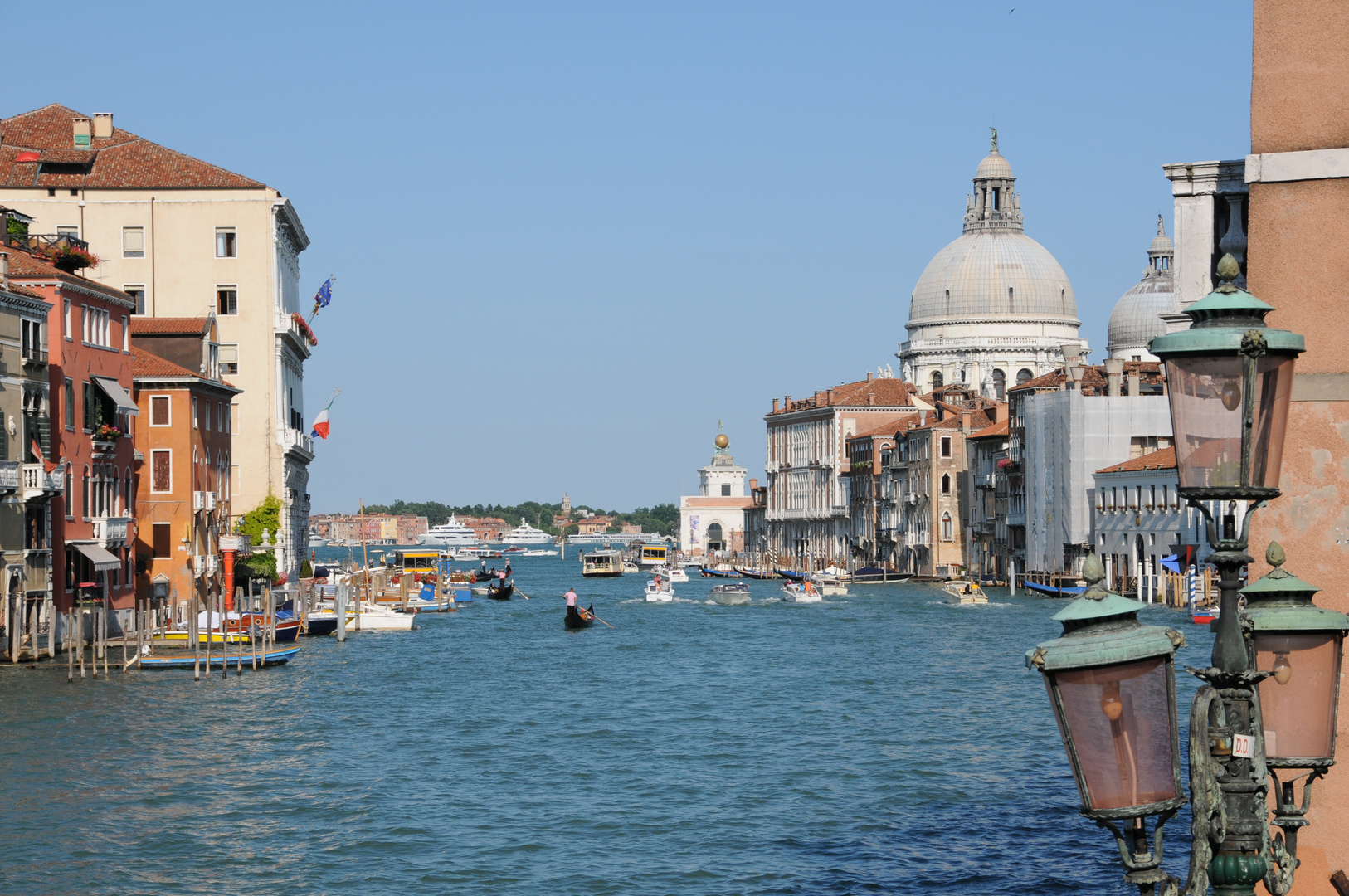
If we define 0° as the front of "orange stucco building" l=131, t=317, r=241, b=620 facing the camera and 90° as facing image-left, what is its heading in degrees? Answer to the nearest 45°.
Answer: approximately 270°

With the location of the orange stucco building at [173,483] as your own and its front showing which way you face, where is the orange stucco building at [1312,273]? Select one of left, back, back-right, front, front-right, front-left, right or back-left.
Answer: right

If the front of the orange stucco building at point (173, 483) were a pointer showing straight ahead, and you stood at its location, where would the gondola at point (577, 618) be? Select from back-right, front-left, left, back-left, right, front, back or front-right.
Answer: front-left

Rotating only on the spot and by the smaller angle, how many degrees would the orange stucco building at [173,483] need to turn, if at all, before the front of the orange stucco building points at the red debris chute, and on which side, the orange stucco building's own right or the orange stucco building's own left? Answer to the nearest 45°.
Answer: approximately 45° to the orange stucco building's own left

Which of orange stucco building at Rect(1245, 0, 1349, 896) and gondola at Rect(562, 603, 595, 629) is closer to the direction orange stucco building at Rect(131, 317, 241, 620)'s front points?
the gondola

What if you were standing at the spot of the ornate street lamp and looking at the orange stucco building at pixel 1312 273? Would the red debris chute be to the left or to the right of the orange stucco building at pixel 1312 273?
left

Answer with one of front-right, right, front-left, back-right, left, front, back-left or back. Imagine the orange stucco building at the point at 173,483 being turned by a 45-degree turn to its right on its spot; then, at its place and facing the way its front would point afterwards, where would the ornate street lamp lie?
front-right
